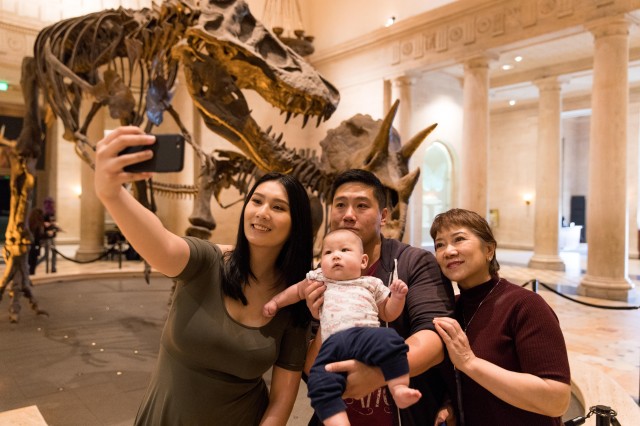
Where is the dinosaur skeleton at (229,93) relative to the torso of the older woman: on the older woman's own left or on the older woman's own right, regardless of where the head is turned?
on the older woman's own right

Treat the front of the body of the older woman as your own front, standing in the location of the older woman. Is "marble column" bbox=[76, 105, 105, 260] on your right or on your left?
on your right

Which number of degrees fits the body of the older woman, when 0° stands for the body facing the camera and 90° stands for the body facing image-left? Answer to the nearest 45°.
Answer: approximately 45°

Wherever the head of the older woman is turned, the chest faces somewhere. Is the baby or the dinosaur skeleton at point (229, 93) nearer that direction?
the baby

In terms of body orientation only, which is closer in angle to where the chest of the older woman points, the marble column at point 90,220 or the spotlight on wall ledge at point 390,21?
the marble column
